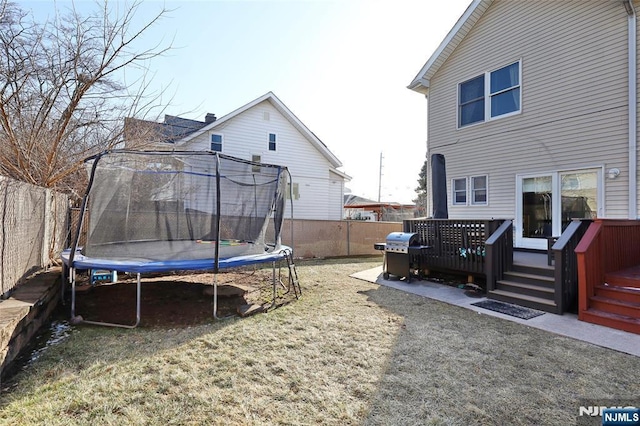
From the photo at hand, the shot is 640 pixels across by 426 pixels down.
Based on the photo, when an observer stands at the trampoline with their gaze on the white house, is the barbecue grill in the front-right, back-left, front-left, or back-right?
front-right

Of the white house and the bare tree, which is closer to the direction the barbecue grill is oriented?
the bare tree

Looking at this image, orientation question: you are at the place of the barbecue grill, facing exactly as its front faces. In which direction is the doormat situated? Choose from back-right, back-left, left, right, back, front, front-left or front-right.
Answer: left

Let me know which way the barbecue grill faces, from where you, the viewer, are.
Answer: facing the viewer and to the left of the viewer

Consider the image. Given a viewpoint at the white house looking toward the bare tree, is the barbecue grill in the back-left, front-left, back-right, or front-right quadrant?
front-left

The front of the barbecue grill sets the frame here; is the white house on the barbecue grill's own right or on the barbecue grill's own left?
on the barbecue grill's own right
